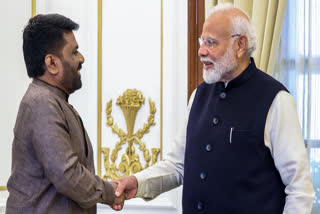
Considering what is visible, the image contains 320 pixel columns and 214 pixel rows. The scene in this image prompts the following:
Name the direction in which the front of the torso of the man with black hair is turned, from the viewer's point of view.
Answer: to the viewer's right

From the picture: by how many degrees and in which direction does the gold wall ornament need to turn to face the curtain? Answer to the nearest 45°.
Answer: approximately 45° to its left

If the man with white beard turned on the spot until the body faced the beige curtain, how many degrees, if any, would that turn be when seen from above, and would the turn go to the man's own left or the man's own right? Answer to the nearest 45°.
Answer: approximately 135° to the man's own right

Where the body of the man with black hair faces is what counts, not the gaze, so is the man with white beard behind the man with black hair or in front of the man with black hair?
in front

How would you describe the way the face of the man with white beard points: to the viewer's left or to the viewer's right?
to the viewer's left

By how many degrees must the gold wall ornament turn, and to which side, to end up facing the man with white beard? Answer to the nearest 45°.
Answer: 0° — it already faces them

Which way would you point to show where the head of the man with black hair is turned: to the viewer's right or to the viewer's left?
to the viewer's right

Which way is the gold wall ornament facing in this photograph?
toward the camera

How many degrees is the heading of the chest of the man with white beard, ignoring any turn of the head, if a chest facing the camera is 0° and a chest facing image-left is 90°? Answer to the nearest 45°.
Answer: approximately 45°

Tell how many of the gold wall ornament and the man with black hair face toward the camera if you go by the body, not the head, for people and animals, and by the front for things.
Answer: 1

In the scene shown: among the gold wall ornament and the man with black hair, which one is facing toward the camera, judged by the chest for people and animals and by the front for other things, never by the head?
the gold wall ornament

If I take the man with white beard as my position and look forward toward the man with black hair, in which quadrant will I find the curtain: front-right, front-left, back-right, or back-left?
back-right
